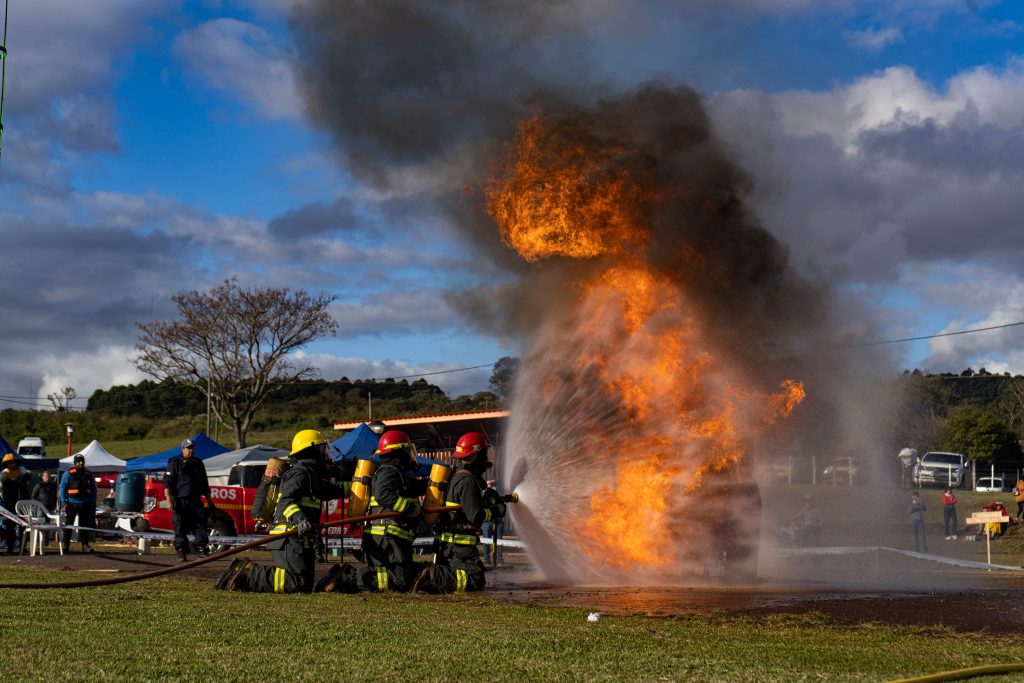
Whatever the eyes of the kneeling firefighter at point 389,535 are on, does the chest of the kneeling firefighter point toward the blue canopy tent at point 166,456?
no

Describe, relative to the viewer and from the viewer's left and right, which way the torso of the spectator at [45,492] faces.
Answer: facing the viewer and to the right of the viewer

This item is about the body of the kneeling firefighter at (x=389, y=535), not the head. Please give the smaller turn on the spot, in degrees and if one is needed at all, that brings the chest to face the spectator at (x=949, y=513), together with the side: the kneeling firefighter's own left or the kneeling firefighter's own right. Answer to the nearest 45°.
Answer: approximately 45° to the kneeling firefighter's own left

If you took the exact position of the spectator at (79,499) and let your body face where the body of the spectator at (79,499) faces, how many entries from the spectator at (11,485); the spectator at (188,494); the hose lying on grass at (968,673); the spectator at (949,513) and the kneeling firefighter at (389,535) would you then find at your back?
1

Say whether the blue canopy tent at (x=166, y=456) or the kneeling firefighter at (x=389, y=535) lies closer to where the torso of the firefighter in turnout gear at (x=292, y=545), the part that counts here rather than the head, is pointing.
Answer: the kneeling firefighter

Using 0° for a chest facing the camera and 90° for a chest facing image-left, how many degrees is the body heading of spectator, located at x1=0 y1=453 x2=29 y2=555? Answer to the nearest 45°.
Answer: approximately 315°

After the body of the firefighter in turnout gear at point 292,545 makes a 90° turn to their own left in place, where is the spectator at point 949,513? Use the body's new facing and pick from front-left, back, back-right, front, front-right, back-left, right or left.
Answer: front-right

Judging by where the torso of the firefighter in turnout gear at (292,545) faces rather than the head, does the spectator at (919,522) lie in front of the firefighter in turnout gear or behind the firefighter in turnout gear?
in front

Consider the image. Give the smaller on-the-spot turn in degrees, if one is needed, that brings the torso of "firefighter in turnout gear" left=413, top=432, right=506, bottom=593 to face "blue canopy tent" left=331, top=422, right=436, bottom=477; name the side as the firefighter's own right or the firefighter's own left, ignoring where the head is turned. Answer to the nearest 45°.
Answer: approximately 90° to the firefighter's own left

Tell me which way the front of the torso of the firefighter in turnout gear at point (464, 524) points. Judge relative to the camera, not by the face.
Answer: to the viewer's right

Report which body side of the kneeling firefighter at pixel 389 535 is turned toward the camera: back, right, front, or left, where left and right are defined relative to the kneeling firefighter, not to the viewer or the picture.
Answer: right
